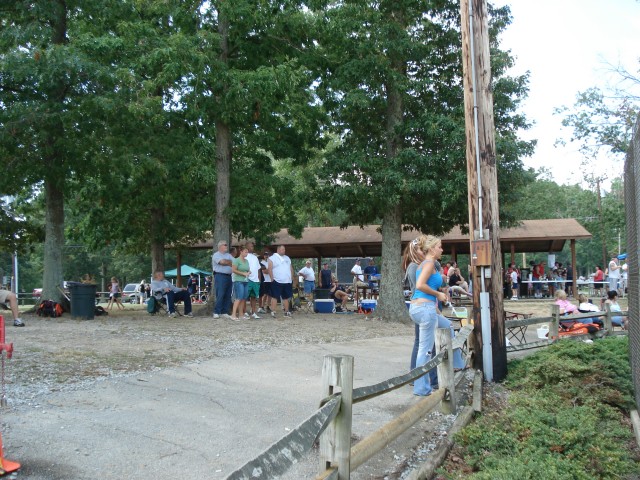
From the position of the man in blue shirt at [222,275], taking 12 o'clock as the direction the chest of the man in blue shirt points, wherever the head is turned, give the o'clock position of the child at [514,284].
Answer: The child is roughly at 9 o'clock from the man in blue shirt.

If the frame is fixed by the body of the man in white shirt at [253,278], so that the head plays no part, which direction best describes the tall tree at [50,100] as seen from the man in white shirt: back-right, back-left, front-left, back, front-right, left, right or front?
back-right

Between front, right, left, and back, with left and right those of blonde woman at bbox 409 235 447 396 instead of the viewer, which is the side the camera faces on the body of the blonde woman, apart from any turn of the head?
right

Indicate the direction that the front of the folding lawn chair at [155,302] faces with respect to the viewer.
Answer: facing to the right of the viewer

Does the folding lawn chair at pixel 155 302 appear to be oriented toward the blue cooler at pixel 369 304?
yes

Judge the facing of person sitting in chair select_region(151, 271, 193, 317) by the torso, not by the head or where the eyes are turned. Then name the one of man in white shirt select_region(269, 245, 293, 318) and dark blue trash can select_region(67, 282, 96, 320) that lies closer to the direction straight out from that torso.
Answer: the man in white shirt

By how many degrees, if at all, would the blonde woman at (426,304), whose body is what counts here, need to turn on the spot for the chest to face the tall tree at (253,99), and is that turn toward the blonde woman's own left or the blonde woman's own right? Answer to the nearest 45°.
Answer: approximately 135° to the blonde woman's own left
